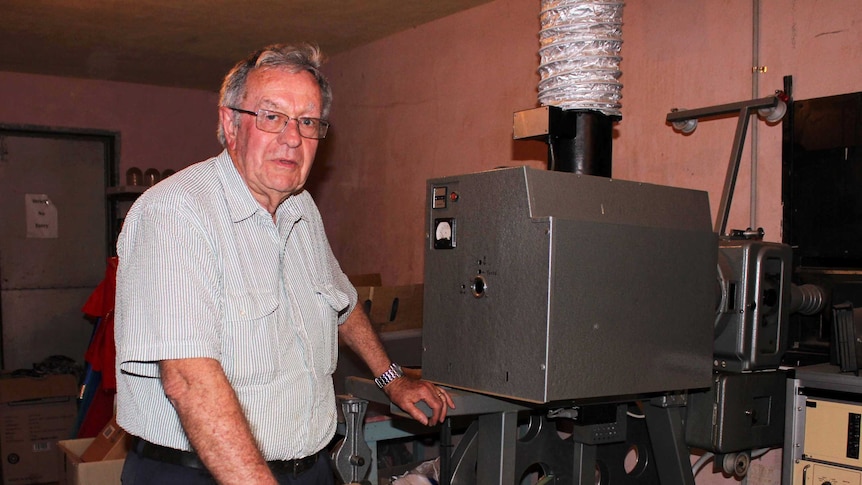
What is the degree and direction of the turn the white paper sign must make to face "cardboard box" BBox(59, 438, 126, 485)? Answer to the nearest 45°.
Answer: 0° — it already faces it

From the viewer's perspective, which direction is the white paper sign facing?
toward the camera

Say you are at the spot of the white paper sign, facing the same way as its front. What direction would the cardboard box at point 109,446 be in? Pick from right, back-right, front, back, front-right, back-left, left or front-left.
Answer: front

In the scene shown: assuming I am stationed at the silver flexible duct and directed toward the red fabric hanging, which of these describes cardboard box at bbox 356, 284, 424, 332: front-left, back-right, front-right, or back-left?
front-right

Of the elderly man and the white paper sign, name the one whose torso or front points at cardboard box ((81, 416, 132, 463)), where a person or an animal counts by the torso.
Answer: the white paper sign

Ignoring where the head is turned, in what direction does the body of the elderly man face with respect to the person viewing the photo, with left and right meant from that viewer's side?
facing the viewer and to the right of the viewer

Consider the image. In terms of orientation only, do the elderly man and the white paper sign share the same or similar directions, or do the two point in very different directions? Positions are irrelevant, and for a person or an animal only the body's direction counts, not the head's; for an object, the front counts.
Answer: same or similar directions

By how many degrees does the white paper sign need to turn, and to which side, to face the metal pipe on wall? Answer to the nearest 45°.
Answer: approximately 45° to its left

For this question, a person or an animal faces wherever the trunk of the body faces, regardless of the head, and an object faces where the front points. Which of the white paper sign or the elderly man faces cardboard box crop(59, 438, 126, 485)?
the white paper sign

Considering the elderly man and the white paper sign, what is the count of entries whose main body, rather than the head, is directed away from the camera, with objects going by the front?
0

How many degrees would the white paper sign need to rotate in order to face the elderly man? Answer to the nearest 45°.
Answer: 0° — it already faces them

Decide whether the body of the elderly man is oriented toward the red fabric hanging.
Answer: no
